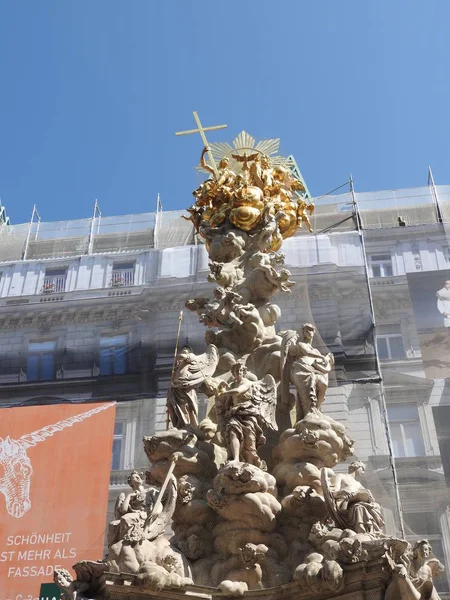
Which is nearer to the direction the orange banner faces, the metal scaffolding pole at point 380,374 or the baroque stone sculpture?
the baroque stone sculpture

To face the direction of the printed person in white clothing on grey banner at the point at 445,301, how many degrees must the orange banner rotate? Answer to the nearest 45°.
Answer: approximately 90° to its left

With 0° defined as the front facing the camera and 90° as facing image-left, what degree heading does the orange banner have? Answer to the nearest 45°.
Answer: approximately 0°

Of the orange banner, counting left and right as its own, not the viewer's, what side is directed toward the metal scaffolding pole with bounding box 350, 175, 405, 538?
left
